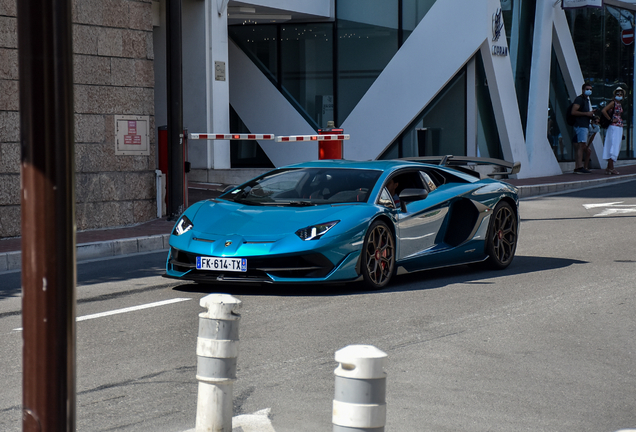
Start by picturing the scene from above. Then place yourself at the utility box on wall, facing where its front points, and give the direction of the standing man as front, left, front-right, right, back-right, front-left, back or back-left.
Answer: back-left

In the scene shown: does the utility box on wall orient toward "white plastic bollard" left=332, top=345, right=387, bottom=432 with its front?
yes

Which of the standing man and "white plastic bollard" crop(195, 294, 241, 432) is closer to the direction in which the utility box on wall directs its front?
the white plastic bollard

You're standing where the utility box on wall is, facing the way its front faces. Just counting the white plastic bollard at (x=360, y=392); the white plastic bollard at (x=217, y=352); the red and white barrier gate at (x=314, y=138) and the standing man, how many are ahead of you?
2

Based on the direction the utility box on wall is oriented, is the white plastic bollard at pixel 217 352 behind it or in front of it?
in front

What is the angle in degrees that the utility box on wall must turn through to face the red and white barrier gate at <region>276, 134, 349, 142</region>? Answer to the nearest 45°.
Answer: approximately 135° to its left

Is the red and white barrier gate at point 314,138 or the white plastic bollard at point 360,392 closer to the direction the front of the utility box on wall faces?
the white plastic bollard

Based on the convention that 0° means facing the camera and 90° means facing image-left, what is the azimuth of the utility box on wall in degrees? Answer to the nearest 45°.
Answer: approximately 0°

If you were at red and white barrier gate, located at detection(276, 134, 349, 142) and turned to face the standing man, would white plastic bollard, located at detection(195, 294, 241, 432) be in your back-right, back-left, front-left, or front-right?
back-right

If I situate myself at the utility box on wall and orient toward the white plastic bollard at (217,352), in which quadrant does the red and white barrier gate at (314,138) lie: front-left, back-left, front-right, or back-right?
back-left

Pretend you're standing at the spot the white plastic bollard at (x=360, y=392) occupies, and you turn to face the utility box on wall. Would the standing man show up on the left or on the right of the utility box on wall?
right

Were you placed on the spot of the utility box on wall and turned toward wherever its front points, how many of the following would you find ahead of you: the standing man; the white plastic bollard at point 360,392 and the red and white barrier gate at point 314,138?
1
